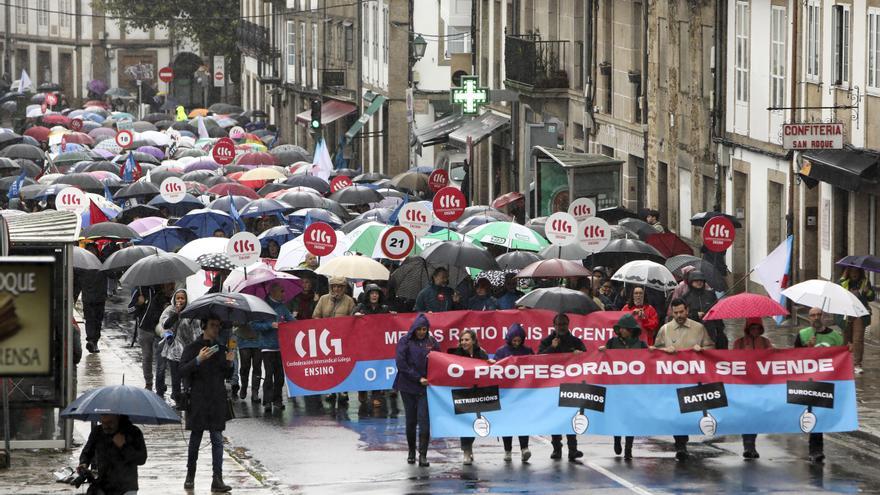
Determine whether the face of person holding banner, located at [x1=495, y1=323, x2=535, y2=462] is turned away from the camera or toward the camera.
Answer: toward the camera

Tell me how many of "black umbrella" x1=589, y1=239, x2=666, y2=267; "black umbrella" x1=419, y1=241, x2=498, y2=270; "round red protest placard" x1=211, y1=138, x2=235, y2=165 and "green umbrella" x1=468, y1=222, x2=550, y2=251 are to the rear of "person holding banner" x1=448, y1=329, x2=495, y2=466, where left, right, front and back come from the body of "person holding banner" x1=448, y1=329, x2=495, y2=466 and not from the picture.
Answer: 4

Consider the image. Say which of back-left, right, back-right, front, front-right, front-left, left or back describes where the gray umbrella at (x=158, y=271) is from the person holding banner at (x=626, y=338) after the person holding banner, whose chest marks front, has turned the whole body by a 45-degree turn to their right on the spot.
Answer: right

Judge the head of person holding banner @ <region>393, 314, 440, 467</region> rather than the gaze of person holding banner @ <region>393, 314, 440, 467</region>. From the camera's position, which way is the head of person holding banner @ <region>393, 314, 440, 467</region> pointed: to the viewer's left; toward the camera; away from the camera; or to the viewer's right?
toward the camera

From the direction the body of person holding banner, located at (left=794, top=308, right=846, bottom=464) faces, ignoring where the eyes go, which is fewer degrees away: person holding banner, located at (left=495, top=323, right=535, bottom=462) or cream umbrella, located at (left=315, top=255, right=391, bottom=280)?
the person holding banner

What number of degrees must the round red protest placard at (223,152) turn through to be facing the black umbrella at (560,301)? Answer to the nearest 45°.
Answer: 0° — it already faces it

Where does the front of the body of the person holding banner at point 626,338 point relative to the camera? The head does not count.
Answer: toward the camera

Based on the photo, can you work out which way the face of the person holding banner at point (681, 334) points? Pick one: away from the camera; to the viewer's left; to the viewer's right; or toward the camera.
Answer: toward the camera

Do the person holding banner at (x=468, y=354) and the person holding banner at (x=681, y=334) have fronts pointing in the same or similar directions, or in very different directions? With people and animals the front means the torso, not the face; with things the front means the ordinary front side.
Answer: same or similar directions

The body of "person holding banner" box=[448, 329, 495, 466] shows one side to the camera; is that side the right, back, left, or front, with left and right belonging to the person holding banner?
front
